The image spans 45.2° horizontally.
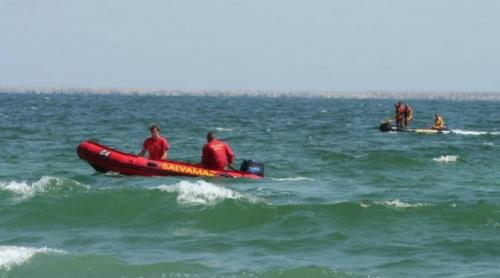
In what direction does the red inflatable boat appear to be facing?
to the viewer's left

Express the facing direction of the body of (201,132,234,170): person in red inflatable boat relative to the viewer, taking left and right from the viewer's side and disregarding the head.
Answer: facing away from the viewer and to the left of the viewer
